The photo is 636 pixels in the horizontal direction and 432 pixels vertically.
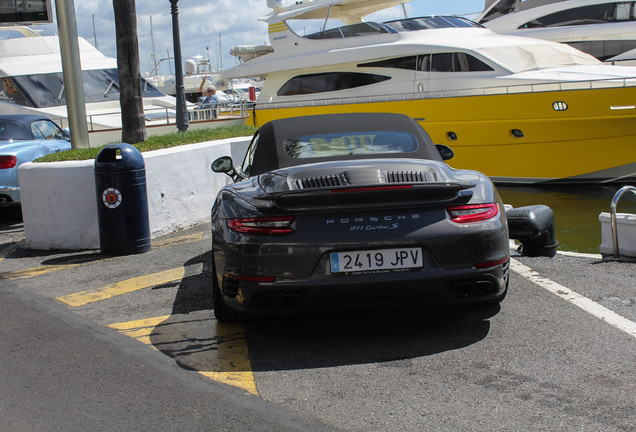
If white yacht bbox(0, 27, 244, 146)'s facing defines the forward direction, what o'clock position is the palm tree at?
The palm tree is roughly at 1 o'clock from the white yacht.

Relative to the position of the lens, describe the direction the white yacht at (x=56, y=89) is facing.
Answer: facing the viewer and to the right of the viewer

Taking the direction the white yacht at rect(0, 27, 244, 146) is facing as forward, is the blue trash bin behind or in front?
in front

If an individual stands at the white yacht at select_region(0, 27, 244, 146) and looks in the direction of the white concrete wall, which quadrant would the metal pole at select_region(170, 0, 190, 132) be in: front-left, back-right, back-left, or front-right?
front-left

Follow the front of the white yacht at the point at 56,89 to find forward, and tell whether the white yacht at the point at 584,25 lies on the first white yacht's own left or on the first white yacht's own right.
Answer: on the first white yacht's own left

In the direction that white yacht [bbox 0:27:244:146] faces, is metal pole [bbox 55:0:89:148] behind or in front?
in front
